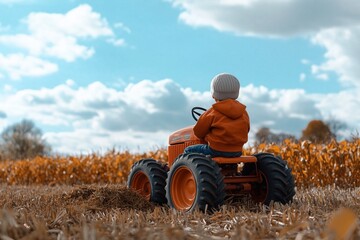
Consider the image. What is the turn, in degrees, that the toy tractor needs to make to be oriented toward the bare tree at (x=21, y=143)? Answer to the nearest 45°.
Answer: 0° — it already faces it

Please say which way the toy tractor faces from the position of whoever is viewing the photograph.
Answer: facing away from the viewer and to the left of the viewer

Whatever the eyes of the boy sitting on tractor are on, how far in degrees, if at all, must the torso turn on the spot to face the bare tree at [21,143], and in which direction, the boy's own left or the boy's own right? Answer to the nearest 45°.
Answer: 0° — they already face it

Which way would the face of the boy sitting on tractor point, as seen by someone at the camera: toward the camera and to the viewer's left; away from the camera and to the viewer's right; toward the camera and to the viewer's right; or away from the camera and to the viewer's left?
away from the camera and to the viewer's left
